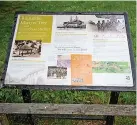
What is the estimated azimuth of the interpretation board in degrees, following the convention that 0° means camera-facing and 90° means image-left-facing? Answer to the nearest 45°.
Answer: approximately 0°
